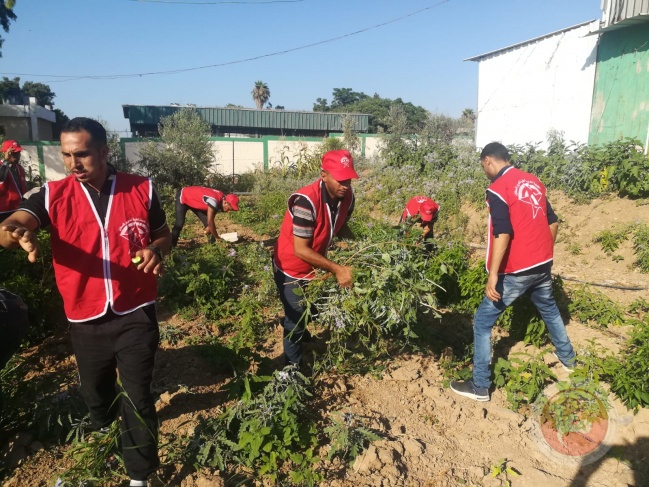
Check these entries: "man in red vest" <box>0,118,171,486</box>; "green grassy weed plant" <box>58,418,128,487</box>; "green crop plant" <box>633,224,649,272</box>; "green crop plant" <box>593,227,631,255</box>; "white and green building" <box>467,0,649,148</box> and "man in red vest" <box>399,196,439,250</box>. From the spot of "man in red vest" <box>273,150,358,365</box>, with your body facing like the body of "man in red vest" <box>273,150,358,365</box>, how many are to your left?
4

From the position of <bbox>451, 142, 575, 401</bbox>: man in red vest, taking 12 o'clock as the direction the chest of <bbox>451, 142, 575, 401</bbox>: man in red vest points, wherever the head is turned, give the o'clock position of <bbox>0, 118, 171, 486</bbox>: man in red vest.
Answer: <bbox>0, 118, 171, 486</bbox>: man in red vest is roughly at 9 o'clock from <bbox>451, 142, 575, 401</bbox>: man in red vest.

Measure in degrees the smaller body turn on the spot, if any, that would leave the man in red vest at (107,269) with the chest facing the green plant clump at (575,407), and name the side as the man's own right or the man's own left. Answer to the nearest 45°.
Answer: approximately 90° to the man's own left

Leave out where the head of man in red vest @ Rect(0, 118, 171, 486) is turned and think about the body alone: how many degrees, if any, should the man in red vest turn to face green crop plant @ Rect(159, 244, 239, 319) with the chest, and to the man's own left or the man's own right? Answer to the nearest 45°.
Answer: approximately 180°

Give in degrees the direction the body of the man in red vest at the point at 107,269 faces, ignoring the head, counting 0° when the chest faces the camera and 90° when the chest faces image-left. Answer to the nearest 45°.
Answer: approximately 0°

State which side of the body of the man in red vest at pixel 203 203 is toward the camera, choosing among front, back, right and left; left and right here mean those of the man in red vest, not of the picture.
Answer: right

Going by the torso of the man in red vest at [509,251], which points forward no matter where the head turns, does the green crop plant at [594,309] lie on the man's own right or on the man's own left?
on the man's own right

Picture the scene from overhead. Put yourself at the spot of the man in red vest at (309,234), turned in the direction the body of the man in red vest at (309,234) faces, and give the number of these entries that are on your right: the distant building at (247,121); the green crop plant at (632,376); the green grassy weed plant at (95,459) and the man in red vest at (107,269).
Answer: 2

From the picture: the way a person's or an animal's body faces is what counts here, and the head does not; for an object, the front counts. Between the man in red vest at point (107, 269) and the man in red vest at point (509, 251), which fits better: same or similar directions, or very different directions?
very different directions
